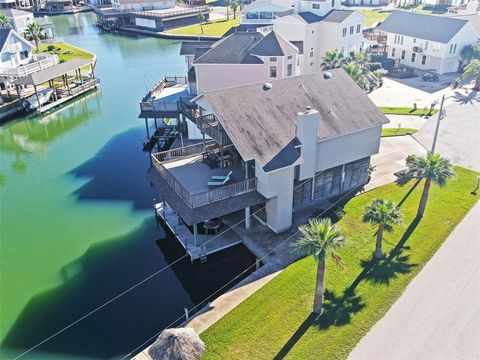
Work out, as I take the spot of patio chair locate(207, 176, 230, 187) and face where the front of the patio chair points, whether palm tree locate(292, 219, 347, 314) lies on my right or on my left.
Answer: on my left

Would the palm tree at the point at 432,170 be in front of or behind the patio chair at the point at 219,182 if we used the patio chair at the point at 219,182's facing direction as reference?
behind

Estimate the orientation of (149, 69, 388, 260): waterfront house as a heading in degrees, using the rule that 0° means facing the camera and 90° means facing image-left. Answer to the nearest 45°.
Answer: approximately 45°
